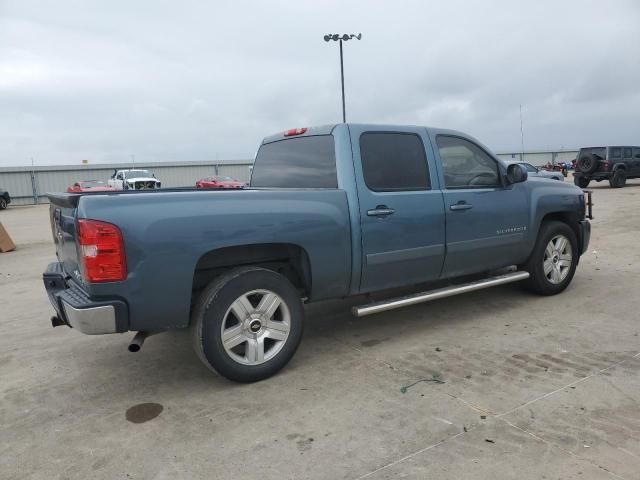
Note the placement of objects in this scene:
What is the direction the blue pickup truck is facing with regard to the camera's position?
facing away from the viewer and to the right of the viewer

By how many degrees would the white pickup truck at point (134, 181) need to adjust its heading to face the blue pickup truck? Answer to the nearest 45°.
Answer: approximately 45° to its right

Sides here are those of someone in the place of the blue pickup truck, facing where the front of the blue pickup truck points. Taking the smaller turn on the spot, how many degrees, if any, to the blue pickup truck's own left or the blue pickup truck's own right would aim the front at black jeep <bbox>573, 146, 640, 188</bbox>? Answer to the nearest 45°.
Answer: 0° — it already faces it

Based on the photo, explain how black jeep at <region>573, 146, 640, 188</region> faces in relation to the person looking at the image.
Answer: facing away from the viewer and to the right of the viewer

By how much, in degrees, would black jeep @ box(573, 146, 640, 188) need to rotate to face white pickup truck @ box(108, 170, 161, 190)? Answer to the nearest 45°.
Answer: approximately 135° to its left

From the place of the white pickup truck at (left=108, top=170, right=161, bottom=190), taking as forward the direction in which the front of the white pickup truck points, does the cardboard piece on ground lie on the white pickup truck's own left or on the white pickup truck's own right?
on the white pickup truck's own right

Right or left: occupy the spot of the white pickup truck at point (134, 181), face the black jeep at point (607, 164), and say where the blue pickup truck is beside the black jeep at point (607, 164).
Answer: right

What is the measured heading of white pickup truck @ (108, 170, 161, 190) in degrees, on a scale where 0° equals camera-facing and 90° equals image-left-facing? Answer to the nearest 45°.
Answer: approximately 315°

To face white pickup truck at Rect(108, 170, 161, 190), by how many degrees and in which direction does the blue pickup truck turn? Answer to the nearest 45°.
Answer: approximately 45° to its left
